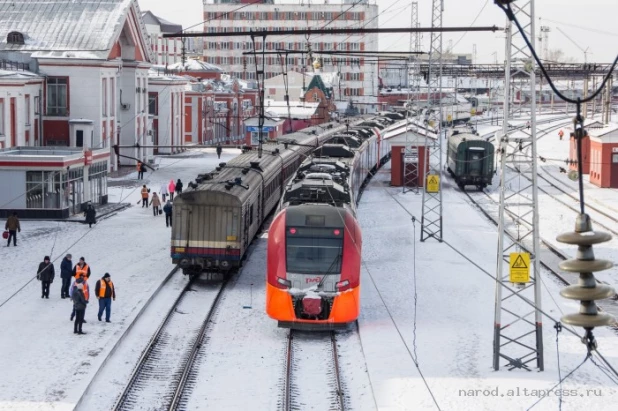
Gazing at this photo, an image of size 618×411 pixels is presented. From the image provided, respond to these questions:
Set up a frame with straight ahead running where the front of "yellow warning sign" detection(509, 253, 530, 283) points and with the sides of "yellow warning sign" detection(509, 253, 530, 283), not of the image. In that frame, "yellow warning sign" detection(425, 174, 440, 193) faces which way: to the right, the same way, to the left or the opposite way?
the same way

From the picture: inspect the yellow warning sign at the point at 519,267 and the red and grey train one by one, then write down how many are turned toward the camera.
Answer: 2

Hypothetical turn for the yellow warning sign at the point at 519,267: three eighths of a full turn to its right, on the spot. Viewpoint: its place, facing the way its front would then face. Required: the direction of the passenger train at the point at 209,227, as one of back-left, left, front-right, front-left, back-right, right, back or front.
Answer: front

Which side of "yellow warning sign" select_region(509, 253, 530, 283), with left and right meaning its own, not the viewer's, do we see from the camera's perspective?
front

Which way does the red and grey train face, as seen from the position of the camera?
facing the viewer

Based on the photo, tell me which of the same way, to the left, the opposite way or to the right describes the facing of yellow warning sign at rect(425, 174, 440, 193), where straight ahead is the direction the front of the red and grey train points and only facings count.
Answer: the same way

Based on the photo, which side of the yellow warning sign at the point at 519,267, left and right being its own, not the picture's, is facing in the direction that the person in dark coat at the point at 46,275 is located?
right

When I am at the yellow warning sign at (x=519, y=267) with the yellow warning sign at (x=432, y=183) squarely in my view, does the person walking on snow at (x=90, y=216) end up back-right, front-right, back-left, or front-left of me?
front-left

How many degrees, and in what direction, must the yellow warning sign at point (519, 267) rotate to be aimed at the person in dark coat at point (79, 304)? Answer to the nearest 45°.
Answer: approximately 90° to its right
